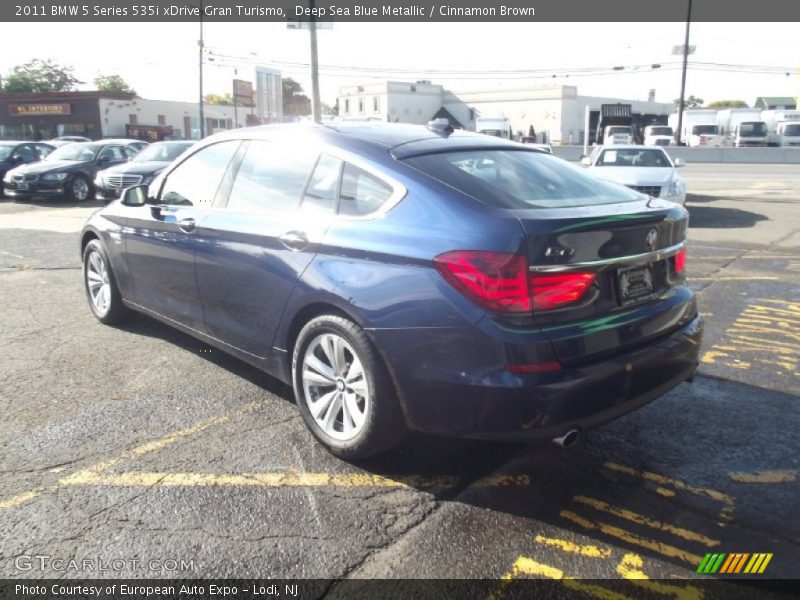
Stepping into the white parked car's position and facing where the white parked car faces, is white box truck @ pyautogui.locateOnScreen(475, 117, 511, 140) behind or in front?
behind

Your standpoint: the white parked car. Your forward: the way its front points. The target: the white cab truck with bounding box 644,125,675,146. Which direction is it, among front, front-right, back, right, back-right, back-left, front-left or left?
back

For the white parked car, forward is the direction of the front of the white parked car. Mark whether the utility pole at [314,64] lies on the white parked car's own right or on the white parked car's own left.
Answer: on the white parked car's own right

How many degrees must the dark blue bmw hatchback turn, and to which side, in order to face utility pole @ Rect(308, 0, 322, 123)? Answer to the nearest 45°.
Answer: approximately 45° to its right

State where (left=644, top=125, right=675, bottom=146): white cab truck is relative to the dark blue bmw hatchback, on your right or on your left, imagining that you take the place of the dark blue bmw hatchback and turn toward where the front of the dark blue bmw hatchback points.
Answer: on your right

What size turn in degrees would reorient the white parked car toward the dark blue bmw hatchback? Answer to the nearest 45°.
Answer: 0° — it already faces it

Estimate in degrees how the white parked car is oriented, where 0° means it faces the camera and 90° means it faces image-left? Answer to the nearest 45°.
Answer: approximately 0°

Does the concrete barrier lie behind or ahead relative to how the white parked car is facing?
behind

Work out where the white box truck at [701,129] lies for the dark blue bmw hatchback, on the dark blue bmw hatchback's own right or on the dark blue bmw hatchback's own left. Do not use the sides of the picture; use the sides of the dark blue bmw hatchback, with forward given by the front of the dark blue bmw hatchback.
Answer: on the dark blue bmw hatchback's own right

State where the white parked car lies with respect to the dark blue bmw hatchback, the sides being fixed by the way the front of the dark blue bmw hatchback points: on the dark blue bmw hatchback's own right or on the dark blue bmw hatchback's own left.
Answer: on the dark blue bmw hatchback's own right

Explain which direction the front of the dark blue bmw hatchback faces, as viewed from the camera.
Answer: facing away from the viewer and to the left of the viewer

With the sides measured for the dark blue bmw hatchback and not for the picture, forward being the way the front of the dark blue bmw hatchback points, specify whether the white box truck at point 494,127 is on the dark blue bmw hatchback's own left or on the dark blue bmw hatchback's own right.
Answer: on the dark blue bmw hatchback's own right

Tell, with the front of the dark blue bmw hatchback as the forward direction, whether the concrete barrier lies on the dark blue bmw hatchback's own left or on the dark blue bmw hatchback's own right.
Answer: on the dark blue bmw hatchback's own right

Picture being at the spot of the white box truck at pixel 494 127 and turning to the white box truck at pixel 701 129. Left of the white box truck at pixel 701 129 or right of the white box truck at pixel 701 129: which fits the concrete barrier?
right

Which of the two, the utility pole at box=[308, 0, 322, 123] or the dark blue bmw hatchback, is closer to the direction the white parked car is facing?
the dark blue bmw hatchback

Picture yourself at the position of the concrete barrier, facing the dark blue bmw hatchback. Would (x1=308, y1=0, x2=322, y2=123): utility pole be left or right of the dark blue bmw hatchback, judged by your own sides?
right

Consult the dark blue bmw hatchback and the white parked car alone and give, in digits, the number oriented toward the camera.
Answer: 1

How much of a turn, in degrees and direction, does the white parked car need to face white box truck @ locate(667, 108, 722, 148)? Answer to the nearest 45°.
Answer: approximately 180°
